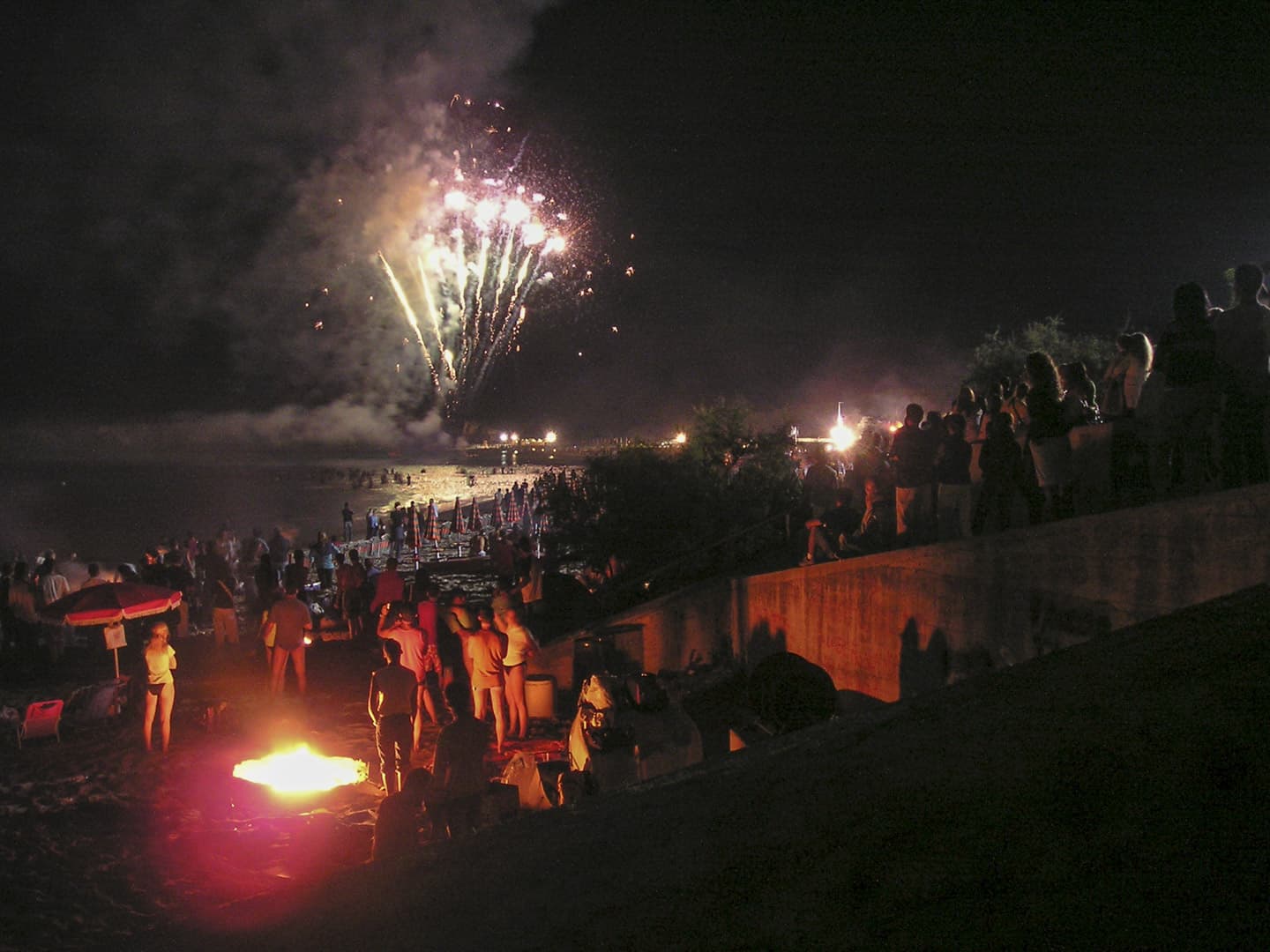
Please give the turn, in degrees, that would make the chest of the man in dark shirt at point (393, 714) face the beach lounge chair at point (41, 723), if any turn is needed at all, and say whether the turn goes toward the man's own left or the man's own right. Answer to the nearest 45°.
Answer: approximately 45° to the man's own left

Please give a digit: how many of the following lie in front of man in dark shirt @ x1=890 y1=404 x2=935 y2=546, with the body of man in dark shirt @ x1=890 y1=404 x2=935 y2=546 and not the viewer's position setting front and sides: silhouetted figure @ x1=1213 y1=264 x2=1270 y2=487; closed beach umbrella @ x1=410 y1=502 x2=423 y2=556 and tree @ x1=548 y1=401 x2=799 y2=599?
2

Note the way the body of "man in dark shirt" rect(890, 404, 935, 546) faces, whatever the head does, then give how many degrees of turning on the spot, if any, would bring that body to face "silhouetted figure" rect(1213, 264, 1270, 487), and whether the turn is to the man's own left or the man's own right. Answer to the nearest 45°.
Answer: approximately 180°

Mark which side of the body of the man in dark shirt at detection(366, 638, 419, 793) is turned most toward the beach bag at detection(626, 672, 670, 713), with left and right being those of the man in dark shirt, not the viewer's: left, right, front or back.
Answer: right

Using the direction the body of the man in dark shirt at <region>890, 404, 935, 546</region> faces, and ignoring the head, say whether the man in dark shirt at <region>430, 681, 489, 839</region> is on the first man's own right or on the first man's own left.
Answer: on the first man's own left

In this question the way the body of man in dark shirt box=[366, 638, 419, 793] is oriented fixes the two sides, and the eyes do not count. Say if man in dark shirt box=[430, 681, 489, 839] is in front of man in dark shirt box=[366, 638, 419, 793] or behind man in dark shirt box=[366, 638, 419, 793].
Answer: behind

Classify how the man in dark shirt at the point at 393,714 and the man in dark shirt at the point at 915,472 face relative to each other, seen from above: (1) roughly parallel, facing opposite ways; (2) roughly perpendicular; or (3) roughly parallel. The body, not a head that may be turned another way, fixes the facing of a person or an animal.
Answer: roughly parallel

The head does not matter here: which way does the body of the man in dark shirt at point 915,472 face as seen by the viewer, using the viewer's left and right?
facing away from the viewer and to the left of the viewer

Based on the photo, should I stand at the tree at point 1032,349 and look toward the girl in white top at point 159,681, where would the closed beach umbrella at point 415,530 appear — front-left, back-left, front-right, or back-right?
front-right

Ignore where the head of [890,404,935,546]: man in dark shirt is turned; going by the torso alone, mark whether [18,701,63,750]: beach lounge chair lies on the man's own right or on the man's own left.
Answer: on the man's own left

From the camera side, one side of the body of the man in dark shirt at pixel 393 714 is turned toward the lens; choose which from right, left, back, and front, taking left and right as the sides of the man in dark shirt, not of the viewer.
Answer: back

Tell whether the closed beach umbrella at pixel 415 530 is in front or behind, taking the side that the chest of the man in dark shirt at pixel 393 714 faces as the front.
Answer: in front

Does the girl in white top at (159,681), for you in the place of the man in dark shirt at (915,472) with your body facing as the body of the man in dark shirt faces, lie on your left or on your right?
on your left

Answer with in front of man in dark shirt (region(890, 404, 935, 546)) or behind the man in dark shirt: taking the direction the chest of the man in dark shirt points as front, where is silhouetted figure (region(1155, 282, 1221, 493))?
behind

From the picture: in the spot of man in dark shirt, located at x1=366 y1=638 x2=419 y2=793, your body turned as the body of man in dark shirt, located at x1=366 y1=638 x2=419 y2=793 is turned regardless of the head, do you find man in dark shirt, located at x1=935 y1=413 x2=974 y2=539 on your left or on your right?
on your right

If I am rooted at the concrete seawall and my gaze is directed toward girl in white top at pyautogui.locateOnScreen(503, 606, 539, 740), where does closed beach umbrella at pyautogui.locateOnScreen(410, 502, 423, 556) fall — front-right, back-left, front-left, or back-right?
front-right

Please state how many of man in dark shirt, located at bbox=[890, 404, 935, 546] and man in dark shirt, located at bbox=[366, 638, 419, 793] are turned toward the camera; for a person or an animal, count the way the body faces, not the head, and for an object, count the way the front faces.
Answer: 0
